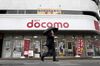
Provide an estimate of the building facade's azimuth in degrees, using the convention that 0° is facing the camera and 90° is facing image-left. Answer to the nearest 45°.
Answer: approximately 0°
